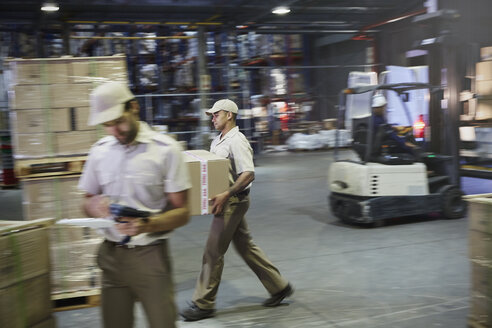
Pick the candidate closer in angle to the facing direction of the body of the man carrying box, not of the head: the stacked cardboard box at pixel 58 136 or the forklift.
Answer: the stacked cardboard box

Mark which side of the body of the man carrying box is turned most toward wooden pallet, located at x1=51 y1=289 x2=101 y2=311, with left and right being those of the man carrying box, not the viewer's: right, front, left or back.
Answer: front

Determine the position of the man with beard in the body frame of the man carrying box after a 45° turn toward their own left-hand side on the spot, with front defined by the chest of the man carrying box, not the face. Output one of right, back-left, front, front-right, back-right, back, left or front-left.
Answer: front-left

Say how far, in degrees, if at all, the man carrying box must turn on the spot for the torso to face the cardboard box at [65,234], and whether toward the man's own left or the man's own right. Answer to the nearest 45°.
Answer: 0° — they already face it

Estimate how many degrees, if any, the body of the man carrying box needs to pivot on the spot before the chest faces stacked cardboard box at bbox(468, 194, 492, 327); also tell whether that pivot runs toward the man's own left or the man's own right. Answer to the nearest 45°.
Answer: approximately 135° to the man's own left

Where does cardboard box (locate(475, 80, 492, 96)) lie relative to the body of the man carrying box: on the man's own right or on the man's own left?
on the man's own right

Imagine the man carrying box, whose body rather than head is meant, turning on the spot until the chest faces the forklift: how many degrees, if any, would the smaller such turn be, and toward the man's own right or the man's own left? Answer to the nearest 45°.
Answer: approximately 135° to the man's own right

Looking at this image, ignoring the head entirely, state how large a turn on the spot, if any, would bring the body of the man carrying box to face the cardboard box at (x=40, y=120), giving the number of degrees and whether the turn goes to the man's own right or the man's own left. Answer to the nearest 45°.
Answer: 0° — they already face it

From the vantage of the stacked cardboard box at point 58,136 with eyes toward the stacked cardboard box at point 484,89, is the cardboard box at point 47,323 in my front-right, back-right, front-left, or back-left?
back-right

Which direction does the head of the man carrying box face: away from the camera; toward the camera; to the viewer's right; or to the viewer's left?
to the viewer's left

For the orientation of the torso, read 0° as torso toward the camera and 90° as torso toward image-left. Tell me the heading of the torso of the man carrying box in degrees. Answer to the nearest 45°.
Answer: approximately 90°

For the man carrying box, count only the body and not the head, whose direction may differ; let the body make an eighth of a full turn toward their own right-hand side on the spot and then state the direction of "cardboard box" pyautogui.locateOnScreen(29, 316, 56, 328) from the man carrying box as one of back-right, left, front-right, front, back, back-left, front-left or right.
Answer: left

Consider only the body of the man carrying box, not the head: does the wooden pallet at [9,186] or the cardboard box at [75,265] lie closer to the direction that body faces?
the cardboard box

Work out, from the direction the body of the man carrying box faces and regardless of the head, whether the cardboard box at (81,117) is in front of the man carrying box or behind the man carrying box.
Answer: in front
